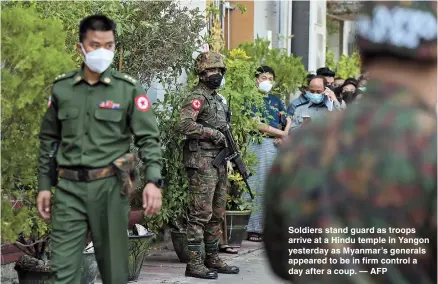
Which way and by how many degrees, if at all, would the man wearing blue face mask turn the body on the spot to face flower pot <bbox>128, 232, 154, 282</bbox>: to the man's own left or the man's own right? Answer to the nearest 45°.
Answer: approximately 45° to the man's own right

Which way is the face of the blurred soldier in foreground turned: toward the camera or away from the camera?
away from the camera

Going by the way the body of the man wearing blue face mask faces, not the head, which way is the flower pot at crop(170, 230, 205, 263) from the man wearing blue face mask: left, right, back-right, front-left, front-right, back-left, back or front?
front-right

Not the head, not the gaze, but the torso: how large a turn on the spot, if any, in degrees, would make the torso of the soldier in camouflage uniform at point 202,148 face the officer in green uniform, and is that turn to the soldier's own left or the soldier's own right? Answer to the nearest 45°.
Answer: approximately 45° to the soldier's own right

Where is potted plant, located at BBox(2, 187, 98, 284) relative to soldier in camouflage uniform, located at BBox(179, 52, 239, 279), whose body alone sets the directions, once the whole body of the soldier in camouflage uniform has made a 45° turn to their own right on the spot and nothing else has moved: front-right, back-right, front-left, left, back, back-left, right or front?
front-right

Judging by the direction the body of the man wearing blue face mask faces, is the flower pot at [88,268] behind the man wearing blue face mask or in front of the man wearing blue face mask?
in front

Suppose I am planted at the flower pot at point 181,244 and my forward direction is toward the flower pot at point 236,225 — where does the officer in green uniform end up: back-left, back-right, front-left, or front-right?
back-right

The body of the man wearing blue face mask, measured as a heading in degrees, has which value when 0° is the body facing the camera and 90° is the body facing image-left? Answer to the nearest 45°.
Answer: approximately 0°

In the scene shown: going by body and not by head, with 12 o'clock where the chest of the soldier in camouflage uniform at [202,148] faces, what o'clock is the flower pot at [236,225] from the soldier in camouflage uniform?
The flower pot is roughly at 8 o'clock from the soldier in camouflage uniform.

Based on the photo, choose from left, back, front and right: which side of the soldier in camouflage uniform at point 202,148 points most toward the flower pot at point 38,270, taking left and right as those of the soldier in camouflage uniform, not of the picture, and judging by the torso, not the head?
right

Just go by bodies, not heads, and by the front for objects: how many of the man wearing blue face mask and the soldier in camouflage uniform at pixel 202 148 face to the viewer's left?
0
